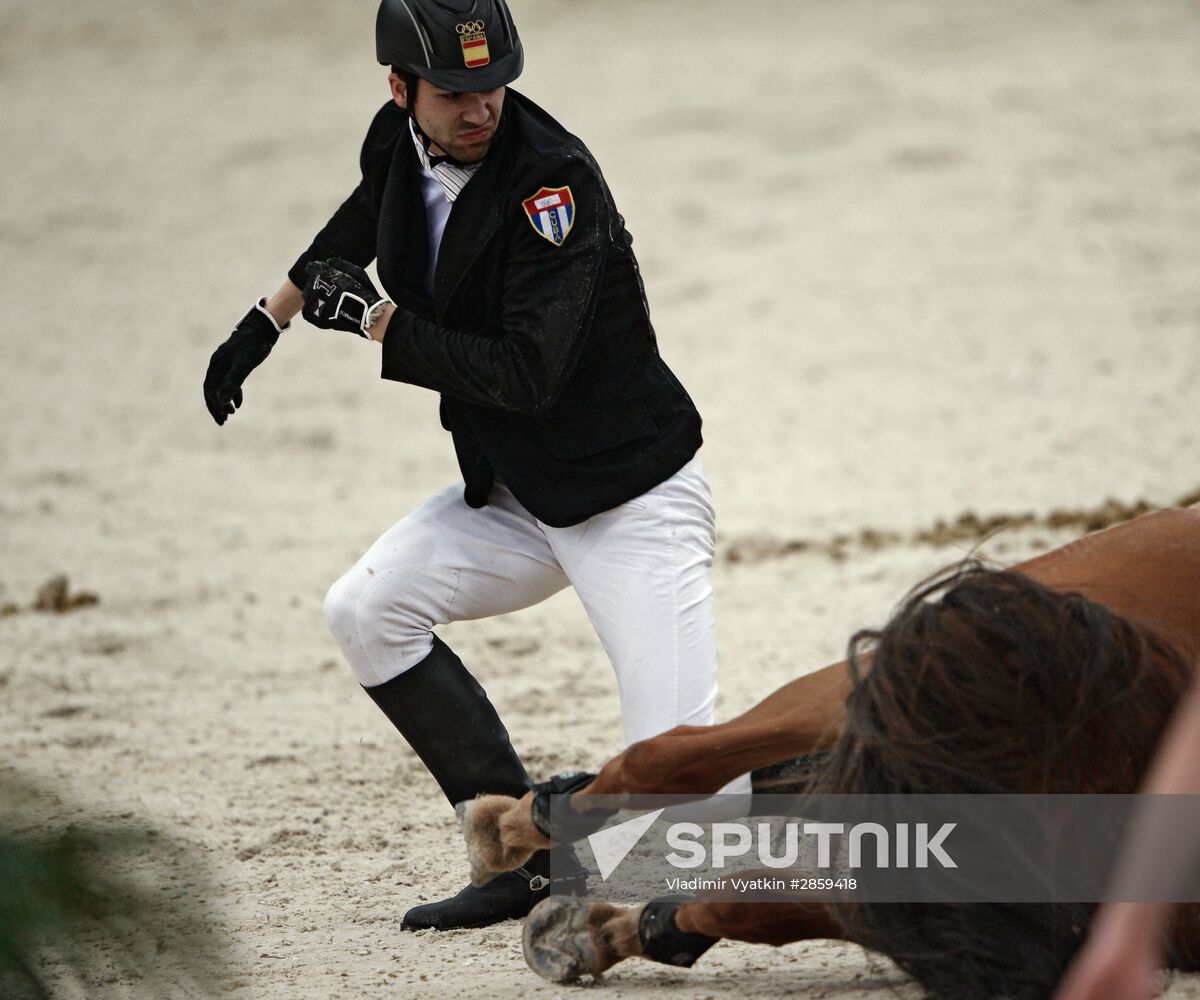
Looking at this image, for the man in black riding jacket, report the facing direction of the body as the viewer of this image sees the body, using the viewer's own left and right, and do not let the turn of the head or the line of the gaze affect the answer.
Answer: facing the viewer and to the left of the viewer

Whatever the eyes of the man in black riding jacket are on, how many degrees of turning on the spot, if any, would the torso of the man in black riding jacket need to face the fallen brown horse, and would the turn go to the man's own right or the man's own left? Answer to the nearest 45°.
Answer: approximately 90° to the man's own left
